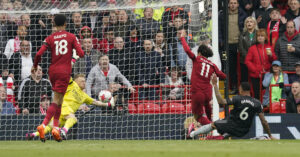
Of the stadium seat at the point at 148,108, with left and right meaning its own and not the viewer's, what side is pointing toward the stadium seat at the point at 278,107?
left

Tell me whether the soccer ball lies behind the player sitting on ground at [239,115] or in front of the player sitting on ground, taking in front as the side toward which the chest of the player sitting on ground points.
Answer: in front

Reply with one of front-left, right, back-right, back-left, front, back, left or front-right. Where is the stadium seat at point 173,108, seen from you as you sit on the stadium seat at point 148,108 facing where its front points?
left

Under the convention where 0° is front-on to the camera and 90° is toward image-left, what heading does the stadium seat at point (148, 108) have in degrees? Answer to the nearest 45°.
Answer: approximately 0°

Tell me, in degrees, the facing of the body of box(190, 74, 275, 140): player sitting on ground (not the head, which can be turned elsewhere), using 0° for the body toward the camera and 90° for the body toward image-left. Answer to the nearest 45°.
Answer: approximately 135°

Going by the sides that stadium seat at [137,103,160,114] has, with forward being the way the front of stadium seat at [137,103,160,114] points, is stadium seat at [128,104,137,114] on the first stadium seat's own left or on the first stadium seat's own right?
on the first stadium seat's own right

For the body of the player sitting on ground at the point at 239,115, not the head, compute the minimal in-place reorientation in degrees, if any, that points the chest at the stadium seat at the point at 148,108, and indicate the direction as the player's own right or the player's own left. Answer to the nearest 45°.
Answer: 0° — they already face it

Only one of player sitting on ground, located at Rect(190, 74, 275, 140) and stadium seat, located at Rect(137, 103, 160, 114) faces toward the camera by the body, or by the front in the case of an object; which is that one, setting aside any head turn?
the stadium seat

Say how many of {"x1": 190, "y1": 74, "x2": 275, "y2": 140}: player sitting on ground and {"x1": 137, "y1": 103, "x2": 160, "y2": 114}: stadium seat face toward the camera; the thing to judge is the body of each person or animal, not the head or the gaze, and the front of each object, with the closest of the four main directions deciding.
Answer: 1

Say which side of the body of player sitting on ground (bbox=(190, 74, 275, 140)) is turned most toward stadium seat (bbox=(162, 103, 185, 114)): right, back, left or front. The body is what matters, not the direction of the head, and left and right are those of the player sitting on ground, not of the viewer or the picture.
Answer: front
